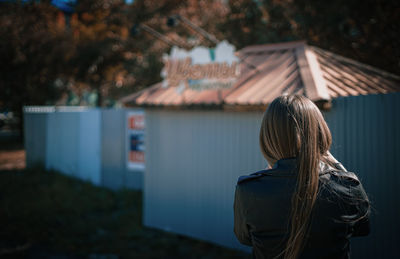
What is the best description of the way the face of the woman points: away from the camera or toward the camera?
away from the camera

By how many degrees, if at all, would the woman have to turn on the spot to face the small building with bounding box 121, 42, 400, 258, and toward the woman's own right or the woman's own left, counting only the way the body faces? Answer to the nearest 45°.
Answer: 0° — they already face it

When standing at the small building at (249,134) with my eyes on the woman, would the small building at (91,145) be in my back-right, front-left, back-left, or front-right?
back-right

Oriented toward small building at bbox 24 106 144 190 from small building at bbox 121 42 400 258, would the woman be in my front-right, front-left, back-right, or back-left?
back-left

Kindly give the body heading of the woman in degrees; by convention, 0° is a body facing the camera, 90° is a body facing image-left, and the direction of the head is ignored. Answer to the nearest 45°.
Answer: approximately 180°

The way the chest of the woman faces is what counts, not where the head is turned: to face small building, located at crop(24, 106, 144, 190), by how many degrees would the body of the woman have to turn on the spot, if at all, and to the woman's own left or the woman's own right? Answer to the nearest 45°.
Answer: approximately 45° to the woman's own left
